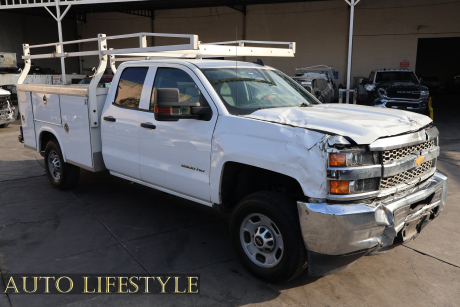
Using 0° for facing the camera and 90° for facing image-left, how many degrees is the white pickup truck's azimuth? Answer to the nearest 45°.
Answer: approximately 315°

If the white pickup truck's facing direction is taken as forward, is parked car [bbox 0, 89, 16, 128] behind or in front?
behind
